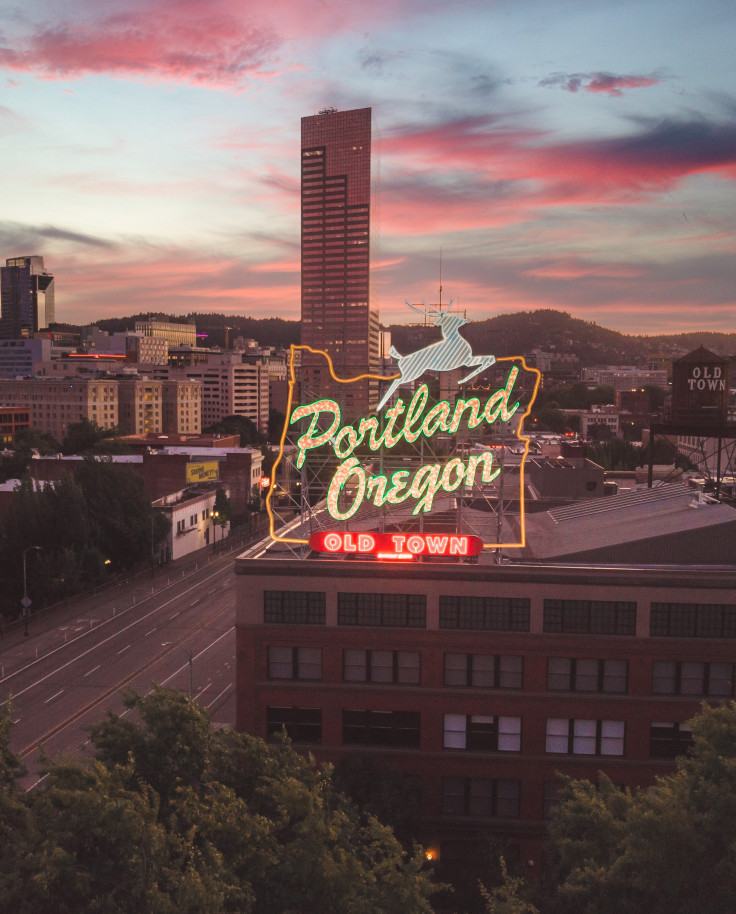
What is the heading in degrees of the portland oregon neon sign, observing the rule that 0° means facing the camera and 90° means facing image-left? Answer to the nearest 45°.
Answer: approximately 0°

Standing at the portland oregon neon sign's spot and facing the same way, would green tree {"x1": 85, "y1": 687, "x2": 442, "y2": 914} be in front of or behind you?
in front
